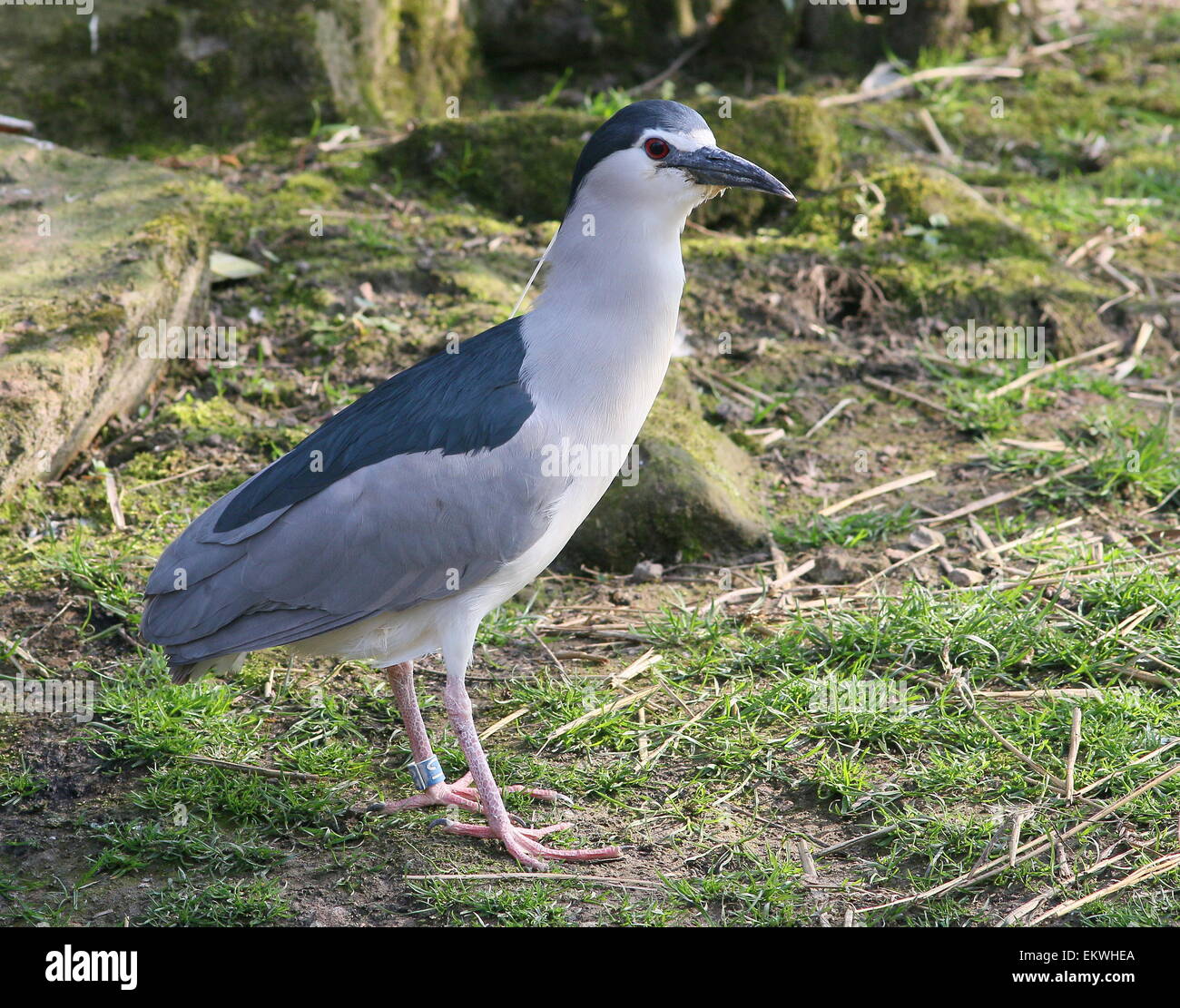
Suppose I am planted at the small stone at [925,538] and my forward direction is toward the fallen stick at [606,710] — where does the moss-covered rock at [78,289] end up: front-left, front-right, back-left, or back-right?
front-right

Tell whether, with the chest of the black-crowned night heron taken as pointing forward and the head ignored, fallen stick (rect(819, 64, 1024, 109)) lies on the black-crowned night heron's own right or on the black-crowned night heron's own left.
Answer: on the black-crowned night heron's own left

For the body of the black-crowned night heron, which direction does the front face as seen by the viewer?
to the viewer's right

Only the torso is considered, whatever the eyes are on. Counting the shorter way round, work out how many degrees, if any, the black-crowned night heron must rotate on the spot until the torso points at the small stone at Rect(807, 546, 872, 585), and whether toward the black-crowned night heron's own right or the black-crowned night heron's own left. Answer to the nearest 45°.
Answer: approximately 45° to the black-crowned night heron's own left

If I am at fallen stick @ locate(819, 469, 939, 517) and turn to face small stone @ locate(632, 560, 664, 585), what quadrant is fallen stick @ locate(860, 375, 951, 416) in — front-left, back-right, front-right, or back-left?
back-right
